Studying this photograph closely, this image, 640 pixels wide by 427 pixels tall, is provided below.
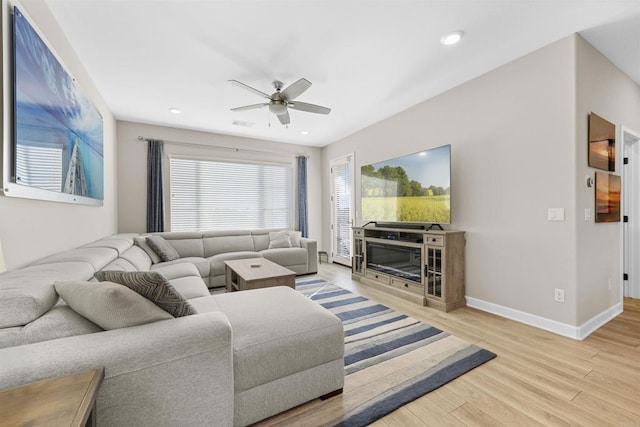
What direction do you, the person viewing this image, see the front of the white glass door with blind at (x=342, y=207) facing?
facing the viewer and to the left of the viewer

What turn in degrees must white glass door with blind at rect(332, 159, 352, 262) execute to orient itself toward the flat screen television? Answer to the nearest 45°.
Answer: approximately 90° to its left

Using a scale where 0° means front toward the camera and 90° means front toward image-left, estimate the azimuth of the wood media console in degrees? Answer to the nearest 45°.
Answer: approximately 45°

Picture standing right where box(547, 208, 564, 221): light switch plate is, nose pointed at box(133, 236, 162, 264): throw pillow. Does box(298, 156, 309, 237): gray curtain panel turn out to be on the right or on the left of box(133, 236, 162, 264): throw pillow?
right

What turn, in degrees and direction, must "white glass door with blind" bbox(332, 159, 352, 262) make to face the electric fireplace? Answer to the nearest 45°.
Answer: approximately 45° to its left

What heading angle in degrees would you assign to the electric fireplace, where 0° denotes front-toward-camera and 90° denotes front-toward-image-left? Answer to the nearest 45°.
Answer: approximately 45°

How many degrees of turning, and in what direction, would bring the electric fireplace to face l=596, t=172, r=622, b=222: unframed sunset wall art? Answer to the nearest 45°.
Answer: approximately 135° to its left

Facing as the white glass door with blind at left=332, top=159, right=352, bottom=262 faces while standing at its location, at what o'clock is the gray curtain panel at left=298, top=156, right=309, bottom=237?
The gray curtain panel is roughly at 2 o'clock from the white glass door with blind.

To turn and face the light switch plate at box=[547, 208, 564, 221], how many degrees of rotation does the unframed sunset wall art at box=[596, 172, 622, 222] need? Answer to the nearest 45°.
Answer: approximately 90° to its right
